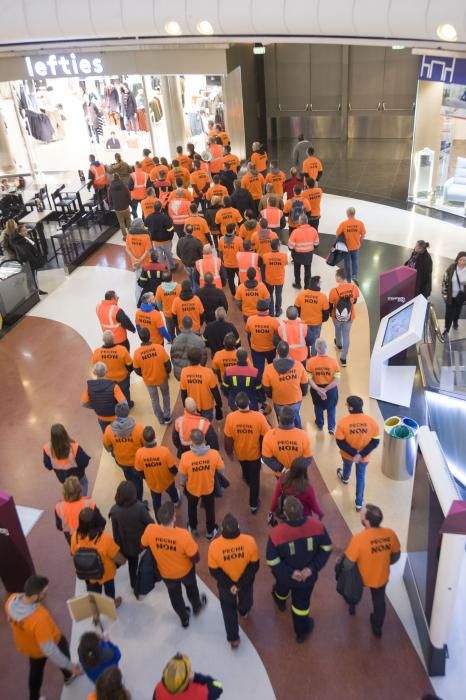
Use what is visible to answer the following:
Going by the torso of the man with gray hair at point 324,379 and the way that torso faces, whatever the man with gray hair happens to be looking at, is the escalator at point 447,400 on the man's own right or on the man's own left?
on the man's own right

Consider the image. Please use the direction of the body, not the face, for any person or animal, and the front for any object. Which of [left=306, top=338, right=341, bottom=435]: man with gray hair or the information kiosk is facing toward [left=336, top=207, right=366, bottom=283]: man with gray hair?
[left=306, top=338, right=341, bottom=435]: man with gray hair

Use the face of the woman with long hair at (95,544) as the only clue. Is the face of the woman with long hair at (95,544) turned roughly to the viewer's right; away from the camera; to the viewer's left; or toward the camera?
away from the camera

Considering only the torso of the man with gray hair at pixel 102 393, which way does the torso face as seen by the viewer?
away from the camera

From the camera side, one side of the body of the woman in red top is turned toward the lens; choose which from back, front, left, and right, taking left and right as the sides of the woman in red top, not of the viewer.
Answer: back

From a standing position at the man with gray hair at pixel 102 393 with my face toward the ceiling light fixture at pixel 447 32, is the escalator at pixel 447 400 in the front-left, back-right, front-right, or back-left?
front-right

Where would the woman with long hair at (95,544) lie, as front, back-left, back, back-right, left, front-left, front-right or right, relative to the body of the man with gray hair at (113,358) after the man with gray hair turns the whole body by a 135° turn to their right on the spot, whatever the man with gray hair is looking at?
front-right

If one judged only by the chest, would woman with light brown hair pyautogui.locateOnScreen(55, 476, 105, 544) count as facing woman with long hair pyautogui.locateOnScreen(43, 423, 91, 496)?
yes

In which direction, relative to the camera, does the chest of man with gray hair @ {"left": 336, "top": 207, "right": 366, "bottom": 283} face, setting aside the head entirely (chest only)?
away from the camera

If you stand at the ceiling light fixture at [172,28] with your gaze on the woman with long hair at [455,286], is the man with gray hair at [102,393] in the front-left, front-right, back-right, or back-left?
front-right

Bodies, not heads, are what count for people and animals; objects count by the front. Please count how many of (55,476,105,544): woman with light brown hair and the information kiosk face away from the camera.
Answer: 1

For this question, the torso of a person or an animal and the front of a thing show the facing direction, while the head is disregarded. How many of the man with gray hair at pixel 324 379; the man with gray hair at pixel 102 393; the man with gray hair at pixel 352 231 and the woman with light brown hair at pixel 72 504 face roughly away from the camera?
4

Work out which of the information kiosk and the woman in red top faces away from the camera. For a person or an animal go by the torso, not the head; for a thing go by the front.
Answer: the woman in red top

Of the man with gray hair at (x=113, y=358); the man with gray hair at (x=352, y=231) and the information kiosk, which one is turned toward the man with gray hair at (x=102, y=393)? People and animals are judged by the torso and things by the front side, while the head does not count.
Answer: the information kiosk

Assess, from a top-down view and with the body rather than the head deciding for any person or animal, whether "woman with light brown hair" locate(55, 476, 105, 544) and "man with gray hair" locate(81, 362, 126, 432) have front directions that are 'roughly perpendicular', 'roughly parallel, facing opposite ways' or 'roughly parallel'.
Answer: roughly parallel

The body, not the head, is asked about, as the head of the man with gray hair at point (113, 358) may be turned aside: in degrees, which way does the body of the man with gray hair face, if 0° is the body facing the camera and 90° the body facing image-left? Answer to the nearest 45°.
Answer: approximately 180°

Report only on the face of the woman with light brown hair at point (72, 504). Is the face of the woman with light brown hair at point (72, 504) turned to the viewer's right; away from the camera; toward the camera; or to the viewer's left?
away from the camera

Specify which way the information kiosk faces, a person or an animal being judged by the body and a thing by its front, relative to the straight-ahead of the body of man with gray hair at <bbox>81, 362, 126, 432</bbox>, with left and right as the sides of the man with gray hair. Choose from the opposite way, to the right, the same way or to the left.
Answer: to the left

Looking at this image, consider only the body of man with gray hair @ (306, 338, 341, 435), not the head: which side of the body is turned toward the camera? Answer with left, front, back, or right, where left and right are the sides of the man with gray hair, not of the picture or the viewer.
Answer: back

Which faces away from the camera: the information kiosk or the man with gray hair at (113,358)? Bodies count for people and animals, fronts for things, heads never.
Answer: the man with gray hair

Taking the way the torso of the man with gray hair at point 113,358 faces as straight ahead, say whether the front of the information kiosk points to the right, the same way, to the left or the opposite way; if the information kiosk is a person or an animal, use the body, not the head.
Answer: to the left

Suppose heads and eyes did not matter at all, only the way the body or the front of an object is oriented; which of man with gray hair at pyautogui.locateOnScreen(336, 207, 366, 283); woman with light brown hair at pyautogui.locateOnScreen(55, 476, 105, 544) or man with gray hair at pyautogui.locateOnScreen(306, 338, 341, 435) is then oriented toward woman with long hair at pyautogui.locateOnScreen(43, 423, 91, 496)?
woman with light brown hair at pyautogui.locateOnScreen(55, 476, 105, 544)
